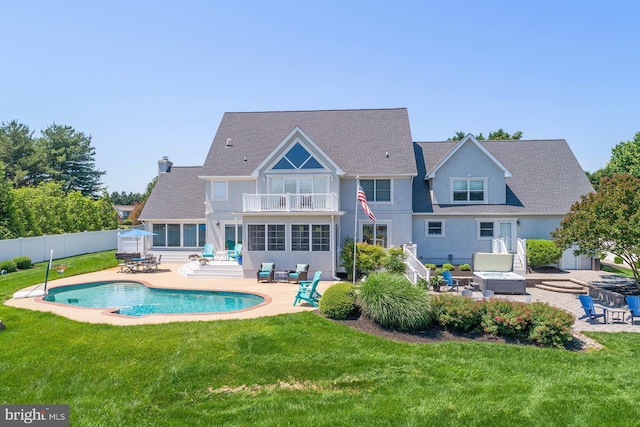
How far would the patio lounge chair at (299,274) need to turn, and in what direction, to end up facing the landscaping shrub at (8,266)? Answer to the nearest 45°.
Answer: approximately 45° to its right

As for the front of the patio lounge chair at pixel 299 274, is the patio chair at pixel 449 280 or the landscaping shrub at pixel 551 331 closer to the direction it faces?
the landscaping shrub

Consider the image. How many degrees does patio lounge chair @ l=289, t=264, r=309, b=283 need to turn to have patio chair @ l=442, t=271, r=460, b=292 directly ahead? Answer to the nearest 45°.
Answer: approximately 135° to its left

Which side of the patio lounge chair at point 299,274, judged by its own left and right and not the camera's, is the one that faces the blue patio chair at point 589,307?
left

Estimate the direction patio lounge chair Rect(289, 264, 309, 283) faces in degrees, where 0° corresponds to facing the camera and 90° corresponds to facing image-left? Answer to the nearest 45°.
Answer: approximately 45°
